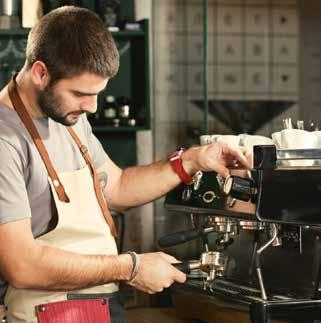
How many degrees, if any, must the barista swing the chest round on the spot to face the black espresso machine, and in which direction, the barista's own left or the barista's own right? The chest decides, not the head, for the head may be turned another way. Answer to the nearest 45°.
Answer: approximately 45° to the barista's own left

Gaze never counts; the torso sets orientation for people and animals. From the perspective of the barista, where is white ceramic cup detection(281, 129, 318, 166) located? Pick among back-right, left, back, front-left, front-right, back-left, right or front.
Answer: front-left

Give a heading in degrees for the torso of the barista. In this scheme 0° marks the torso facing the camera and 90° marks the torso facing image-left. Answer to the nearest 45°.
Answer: approximately 315°
